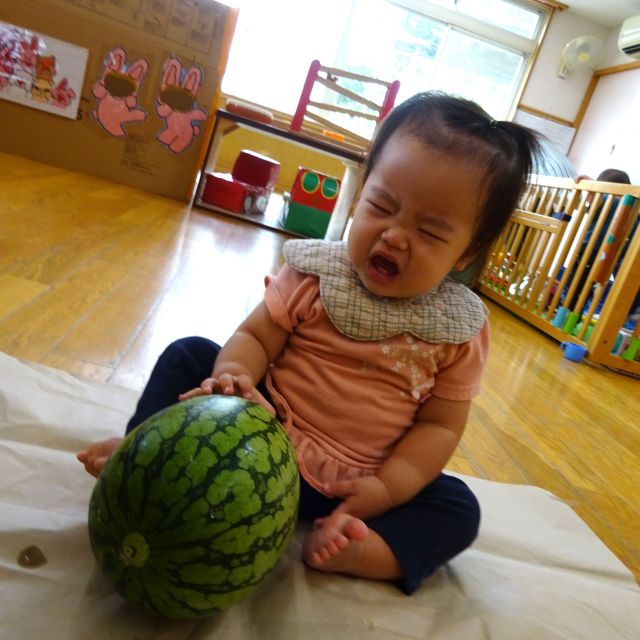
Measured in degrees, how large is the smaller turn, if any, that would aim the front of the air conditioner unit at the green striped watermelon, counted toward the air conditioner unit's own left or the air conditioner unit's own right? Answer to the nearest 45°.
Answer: approximately 45° to the air conditioner unit's own left

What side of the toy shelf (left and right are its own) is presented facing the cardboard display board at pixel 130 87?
right

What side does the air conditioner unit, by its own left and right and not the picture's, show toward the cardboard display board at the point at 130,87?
front

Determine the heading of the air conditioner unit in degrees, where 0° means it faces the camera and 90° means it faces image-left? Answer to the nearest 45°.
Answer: approximately 45°

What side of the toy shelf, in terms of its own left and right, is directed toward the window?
back

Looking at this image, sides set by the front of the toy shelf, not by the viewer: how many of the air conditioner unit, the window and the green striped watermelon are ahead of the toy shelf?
1

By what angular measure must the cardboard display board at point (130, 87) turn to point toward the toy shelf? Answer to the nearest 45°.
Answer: approximately 90° to its left

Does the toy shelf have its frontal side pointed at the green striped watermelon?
yes

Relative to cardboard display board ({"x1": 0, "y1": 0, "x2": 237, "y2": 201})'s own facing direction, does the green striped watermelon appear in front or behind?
in front

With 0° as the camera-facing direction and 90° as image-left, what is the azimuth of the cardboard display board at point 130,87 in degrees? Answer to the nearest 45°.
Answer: approximately 0°

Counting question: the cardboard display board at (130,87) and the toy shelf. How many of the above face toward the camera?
2

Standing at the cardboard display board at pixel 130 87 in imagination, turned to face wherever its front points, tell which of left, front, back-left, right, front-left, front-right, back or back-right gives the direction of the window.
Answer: back-left
